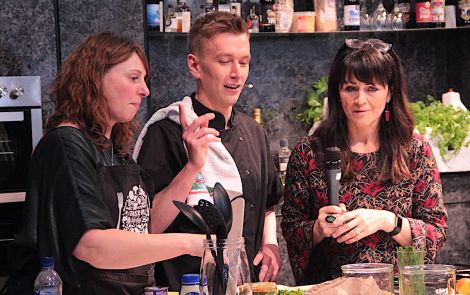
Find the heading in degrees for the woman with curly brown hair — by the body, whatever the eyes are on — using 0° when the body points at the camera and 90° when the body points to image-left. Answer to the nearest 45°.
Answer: approximately 315°

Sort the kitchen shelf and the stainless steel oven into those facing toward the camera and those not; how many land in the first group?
2

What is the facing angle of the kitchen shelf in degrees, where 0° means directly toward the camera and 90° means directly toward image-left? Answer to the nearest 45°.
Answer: approximately 0°

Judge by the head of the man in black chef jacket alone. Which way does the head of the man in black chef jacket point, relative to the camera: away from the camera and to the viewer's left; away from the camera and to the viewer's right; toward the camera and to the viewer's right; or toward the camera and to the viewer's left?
toward the camera and to the viewer's right

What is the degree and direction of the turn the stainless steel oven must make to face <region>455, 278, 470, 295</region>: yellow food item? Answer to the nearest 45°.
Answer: approximately 45° to its left

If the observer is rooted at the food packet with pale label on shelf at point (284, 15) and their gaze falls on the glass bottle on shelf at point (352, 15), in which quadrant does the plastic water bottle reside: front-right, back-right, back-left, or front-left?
back-right

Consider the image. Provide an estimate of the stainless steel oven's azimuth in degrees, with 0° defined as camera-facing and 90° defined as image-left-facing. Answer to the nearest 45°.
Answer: approximately 0°

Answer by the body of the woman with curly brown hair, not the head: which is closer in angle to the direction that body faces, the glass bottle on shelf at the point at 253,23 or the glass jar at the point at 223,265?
the glass jar

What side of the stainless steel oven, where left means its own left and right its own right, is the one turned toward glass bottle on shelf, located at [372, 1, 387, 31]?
left

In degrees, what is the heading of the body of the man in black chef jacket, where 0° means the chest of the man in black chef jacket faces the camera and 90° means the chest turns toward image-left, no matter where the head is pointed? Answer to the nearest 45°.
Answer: approximately 315°
